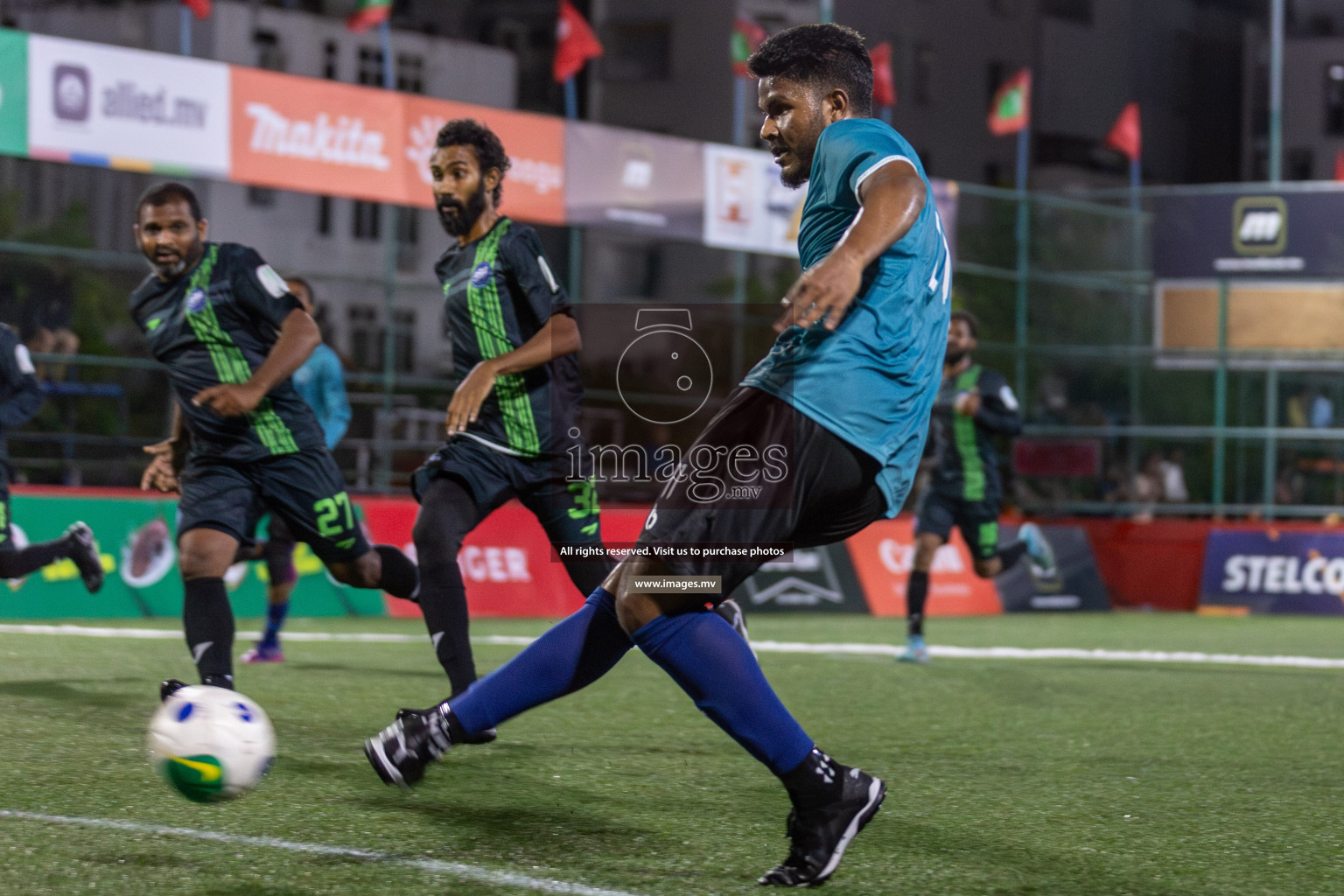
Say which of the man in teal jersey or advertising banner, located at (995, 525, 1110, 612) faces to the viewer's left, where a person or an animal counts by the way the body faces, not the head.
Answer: the man in teal jersey

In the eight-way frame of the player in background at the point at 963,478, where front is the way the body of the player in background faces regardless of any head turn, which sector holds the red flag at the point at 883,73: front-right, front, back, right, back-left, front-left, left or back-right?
back-right

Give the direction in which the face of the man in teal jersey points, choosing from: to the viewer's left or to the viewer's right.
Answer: to the viewer's left

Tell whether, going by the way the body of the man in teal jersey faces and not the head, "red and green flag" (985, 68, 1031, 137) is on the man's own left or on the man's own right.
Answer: on the man's own right

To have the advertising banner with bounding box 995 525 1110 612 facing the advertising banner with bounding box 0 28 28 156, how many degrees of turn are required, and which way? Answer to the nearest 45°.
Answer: approximately 45° to its right

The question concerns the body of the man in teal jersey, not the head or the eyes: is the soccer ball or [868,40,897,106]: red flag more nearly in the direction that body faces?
the soccer ball

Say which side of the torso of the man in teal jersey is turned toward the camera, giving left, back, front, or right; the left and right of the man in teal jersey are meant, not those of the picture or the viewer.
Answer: left

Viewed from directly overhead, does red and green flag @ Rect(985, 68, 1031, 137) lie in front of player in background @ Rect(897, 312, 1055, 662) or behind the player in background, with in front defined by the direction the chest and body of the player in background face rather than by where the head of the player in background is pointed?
behind

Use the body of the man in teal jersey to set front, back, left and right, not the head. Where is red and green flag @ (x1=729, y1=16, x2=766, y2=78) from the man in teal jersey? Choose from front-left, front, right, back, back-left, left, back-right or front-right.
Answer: right
